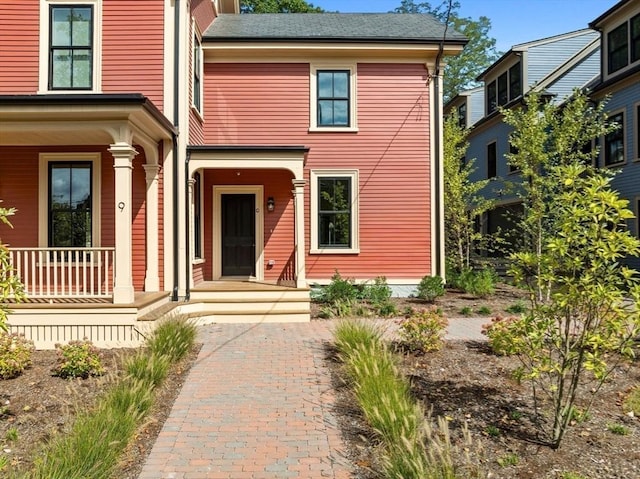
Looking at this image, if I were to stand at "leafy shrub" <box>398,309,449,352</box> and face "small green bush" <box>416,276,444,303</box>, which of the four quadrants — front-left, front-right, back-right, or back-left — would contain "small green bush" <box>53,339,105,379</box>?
back-left

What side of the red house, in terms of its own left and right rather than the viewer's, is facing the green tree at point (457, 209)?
left

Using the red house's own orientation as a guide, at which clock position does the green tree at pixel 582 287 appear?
The green tree is roughly at 11 o'clock from the red house.

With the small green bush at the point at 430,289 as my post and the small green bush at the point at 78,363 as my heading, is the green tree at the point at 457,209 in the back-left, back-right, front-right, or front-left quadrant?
back-right

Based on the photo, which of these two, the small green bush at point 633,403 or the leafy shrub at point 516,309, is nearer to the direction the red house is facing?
the small green bush

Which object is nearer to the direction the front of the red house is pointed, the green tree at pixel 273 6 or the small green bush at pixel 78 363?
the small green bush

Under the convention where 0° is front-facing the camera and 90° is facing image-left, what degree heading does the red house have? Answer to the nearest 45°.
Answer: approximately 0°

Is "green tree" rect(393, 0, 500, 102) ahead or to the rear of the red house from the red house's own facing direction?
to the rear

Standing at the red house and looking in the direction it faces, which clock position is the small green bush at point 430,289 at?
The small green bush is roughly at 9 o'clock from the red house.

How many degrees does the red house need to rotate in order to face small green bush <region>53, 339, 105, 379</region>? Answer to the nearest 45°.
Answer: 0° — it already faces it

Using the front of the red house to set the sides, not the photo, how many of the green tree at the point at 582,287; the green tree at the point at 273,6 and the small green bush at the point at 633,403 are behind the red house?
1
